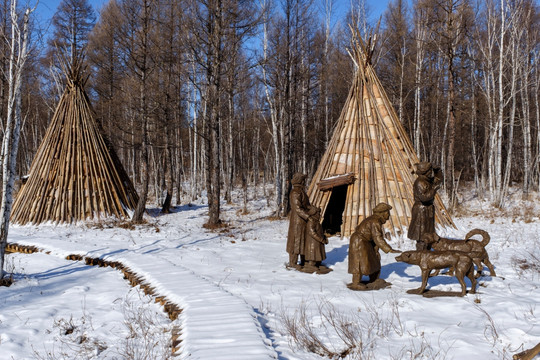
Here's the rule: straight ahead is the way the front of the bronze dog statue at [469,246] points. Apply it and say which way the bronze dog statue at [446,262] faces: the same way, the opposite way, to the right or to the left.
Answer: the same way

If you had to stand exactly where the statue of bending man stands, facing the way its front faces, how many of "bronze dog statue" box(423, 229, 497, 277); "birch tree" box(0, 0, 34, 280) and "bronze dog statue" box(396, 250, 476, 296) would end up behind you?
1

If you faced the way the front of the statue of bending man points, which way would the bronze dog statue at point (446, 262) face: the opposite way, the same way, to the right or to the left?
the opposite way

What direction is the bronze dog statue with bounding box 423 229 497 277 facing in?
to the viewer's left

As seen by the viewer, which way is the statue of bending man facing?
to the viewer's right

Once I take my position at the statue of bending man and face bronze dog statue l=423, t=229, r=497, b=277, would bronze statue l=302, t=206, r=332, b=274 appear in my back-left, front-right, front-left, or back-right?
back-left

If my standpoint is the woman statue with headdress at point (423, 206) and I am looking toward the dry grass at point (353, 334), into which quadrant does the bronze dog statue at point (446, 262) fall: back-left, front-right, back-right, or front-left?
front-left

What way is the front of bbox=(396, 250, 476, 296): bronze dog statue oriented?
to the viewer's left

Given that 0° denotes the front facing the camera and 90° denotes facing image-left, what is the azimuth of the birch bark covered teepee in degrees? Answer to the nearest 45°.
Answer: approximately 45°

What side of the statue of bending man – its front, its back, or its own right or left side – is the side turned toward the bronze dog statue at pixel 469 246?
front

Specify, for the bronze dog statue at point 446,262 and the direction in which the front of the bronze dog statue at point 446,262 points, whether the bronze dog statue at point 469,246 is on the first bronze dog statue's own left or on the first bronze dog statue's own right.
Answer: on the first bronze dog statue's own right

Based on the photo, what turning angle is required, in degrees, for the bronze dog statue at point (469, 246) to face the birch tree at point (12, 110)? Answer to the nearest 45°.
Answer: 0° — it already faces it
